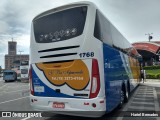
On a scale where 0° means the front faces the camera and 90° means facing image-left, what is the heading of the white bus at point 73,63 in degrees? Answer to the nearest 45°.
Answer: approximately 225°
